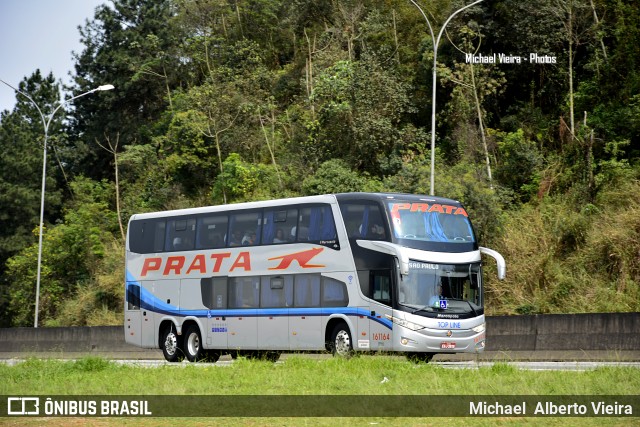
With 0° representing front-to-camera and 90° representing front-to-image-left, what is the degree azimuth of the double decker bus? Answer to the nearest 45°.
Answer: approximately 315°

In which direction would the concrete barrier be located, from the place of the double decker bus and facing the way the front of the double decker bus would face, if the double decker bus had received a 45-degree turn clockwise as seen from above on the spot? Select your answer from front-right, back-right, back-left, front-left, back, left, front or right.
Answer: back
